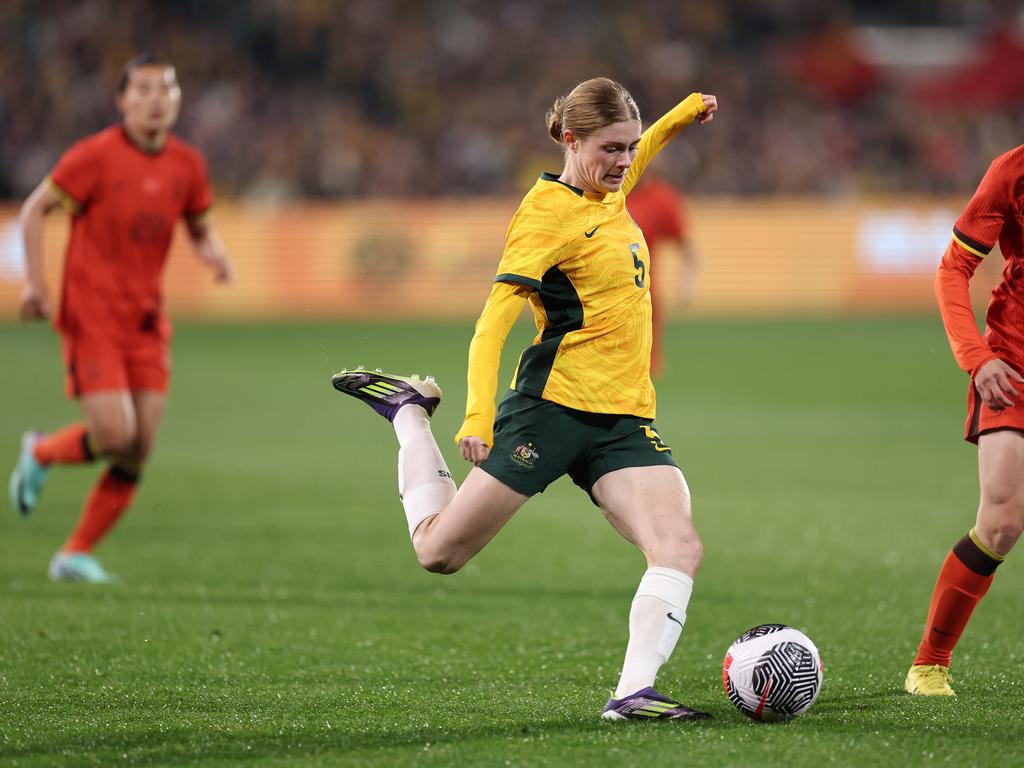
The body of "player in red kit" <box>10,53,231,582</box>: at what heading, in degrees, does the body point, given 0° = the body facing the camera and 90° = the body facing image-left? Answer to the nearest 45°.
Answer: approximately 315°

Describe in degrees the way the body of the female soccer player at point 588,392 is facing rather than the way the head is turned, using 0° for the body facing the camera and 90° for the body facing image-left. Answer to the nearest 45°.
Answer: approximately 315°

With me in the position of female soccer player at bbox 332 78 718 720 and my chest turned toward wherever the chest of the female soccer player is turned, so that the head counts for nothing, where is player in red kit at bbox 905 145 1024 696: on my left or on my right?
on my left

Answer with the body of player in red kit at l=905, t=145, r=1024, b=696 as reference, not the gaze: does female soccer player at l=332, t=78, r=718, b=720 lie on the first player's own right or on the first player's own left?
on the first player's own right

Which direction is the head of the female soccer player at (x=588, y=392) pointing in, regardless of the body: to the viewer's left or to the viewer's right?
to the viewer's right
